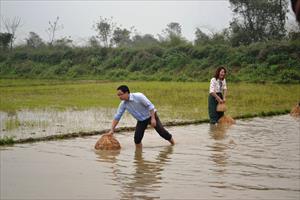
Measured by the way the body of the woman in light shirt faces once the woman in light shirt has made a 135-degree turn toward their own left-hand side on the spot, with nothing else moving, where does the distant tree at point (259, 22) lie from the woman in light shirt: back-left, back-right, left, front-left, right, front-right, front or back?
front

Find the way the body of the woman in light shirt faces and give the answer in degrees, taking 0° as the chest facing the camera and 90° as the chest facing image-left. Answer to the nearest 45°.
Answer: approximately 315°

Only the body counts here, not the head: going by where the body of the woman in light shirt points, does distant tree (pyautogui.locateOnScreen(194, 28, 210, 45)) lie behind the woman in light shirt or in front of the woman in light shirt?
behind

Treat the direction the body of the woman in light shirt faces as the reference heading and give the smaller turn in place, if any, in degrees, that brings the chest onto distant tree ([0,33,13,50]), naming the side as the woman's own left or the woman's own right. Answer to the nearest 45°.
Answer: approximately 180°
